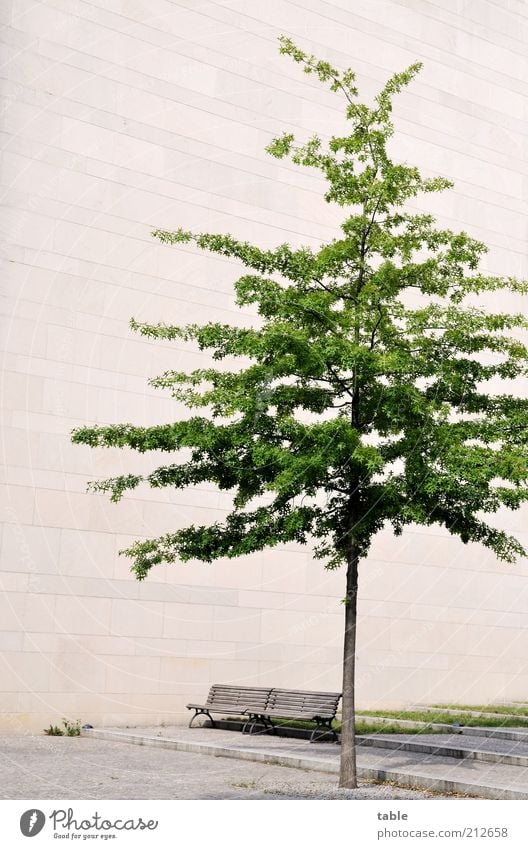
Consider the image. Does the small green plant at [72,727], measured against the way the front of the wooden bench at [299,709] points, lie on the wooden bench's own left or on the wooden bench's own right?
on the wooden bench's own right

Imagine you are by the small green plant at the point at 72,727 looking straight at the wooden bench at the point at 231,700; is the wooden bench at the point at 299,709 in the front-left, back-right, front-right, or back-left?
front-right

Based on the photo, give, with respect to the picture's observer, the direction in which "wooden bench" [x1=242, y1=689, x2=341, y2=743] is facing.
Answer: facing the viewer and to the left of the viewer

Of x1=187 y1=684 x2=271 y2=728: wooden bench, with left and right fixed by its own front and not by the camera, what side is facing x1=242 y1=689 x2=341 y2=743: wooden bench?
left

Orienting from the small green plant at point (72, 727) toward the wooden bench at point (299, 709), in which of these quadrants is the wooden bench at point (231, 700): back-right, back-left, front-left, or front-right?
front-left

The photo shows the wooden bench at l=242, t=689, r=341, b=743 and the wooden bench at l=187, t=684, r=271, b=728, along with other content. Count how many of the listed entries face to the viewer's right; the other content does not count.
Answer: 0

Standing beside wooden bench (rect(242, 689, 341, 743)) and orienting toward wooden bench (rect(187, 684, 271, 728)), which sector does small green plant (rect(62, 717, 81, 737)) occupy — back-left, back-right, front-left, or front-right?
front-left

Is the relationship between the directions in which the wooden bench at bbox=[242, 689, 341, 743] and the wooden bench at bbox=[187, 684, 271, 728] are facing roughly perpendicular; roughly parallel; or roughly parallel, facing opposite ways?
roughly parallel

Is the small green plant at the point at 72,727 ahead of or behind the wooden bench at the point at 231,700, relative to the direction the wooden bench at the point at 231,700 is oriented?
ahead

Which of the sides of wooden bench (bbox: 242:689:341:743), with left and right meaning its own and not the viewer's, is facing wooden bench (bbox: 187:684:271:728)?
right

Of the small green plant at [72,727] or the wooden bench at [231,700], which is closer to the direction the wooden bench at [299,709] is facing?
the small green plant
